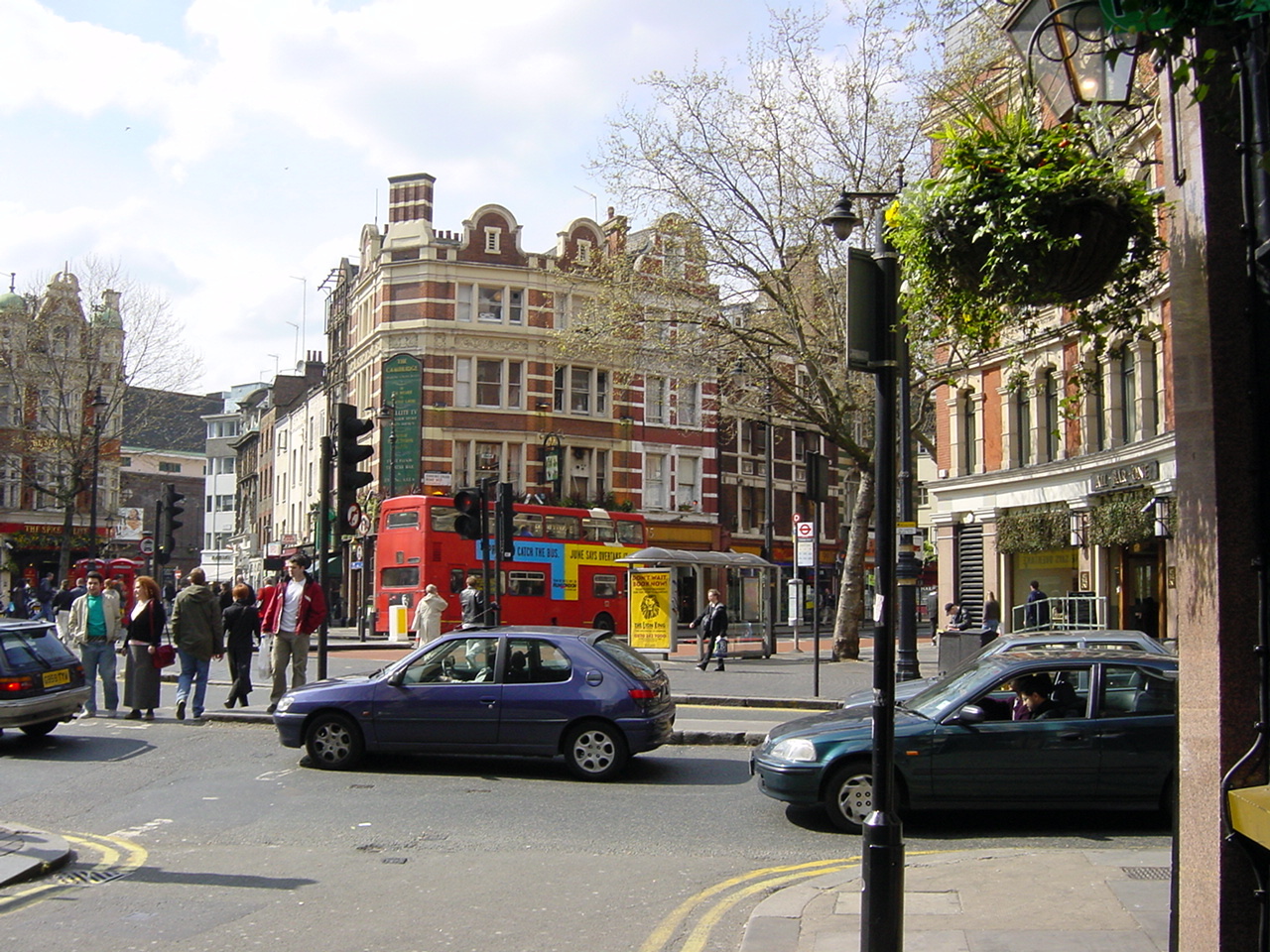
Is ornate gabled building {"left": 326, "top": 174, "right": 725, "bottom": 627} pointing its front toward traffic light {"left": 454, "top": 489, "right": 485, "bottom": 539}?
yes

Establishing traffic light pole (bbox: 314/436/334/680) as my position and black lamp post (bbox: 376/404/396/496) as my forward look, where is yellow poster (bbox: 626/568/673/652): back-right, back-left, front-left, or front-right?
front-right

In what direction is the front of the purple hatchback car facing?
to the viewer's left

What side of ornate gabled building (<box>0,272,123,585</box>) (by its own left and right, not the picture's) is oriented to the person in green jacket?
front

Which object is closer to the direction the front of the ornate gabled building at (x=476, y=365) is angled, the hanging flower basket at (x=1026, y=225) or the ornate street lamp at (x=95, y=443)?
the hanging flower basket

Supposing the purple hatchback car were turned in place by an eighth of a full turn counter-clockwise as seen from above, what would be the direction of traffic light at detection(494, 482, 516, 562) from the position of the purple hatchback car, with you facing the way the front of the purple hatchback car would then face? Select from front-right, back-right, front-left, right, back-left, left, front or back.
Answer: back-right

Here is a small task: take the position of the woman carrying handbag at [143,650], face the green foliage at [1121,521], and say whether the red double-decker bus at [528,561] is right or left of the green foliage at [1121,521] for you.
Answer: left

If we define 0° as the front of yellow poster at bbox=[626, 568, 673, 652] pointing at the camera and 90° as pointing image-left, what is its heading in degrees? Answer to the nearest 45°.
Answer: approximately 0°

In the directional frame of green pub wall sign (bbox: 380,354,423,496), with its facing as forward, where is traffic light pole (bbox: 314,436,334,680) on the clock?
The traffic light pole is roughly at 12 o'clock from the green pub wall sign.

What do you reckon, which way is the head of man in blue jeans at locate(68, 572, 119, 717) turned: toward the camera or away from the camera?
toward the camera

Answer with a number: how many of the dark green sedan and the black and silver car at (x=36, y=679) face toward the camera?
0

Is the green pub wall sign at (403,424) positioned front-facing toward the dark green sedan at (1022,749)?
yes

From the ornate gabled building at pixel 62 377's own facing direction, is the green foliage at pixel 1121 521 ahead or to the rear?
ahead

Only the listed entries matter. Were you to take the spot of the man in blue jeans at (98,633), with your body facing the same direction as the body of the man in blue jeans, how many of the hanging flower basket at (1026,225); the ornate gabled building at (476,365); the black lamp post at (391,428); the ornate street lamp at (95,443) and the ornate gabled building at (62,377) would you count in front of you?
1
